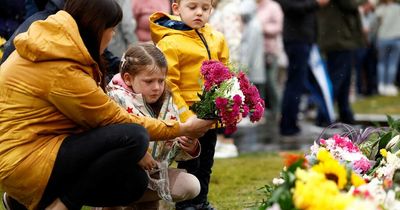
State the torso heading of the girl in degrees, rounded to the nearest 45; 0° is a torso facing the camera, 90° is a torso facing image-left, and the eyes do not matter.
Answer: approximately 315°

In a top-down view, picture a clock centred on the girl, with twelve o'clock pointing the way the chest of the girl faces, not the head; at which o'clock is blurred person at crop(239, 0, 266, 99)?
The blurred person is roughly at 8 o'clock from the girl.

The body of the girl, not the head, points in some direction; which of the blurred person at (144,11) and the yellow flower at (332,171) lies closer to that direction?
the yellow flower

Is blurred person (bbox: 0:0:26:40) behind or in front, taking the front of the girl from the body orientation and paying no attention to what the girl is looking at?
behind

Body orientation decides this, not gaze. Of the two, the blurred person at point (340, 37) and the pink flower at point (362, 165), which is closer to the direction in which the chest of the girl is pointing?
the pink flower

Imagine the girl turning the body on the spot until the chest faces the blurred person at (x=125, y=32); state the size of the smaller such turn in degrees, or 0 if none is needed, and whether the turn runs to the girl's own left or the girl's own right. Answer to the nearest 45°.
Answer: approximately 135° to the girl's own left

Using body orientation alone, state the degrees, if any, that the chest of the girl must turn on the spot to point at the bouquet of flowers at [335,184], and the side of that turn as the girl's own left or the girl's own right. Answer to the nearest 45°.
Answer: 0° — they already face it
